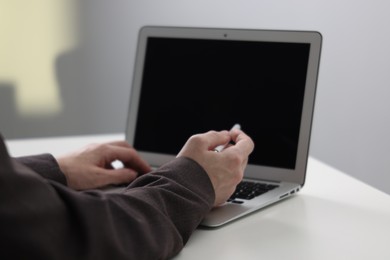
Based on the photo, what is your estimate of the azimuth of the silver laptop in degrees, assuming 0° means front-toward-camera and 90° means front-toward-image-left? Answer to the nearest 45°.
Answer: approximately 45°
